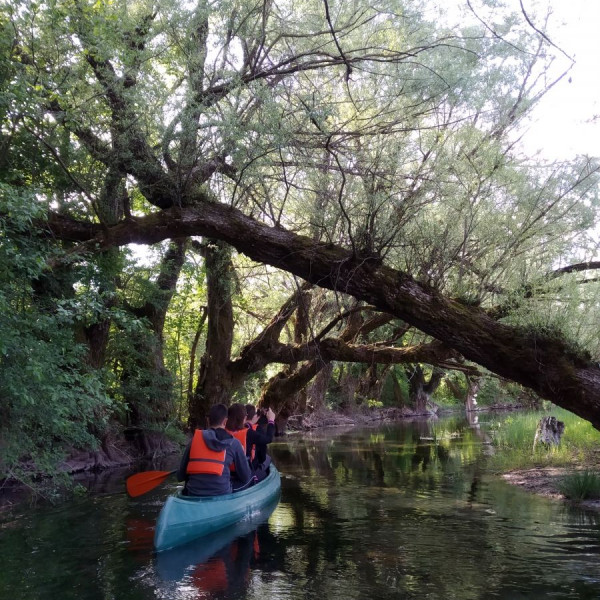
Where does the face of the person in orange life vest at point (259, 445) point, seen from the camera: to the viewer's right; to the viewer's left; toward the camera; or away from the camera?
away from the camera

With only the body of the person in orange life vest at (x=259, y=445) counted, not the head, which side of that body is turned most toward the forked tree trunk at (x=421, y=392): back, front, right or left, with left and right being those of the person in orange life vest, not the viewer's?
front

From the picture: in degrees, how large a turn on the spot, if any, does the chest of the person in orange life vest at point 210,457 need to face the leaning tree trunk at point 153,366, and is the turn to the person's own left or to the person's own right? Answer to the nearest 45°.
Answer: approximately 45° to the person's own left

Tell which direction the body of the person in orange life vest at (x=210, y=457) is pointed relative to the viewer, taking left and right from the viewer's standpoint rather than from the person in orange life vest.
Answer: facing away from the viewer and to the right of the viewer

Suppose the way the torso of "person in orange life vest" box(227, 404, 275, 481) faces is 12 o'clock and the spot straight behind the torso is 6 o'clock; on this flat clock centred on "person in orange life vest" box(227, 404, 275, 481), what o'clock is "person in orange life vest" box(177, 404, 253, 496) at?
"person in orange life vest" box(177, 404, 253, 496) is roughly at 5 o'clock from "person in orange life vest" box(227, 404, 275, 481).

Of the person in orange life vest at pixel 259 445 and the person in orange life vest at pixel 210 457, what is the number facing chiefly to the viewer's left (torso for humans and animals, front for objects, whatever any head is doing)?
0

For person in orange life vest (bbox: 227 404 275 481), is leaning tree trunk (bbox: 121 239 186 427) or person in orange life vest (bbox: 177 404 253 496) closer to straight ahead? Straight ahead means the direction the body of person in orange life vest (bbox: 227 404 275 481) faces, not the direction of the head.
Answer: the leaning tree trunk

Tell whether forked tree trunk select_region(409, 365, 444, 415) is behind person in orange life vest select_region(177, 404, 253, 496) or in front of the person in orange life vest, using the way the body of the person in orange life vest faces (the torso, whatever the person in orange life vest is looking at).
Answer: in front

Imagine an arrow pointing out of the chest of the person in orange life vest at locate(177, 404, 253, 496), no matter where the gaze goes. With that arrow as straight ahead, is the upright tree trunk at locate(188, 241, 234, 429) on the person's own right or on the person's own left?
on the person's own left

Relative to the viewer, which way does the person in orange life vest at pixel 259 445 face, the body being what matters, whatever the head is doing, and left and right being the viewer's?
facing away from the viewer and to the right of the viewer

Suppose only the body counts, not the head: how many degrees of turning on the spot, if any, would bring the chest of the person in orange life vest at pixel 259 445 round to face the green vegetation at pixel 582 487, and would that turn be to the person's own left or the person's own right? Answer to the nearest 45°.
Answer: approximately 45° to the person's own right
